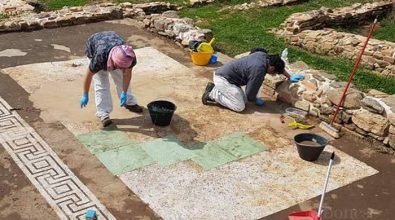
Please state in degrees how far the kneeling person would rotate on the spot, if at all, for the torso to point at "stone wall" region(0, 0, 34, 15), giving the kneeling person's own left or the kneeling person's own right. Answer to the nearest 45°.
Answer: approximately 135° to the kneeling person's own left

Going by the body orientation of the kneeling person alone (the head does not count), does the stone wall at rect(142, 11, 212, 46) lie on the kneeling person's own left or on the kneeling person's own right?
on the kneeling person's own left

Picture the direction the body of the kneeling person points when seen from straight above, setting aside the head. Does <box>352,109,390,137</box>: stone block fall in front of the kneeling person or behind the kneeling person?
in front

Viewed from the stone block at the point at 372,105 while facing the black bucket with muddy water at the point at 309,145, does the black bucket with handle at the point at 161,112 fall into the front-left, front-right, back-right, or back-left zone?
front-right

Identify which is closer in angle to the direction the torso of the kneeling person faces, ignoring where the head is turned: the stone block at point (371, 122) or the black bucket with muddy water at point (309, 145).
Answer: the stone block

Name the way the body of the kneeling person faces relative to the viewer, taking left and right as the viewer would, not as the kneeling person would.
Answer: facing to the right of the viewer

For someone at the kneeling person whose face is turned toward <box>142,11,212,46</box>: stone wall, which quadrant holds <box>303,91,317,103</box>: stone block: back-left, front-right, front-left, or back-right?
back-right

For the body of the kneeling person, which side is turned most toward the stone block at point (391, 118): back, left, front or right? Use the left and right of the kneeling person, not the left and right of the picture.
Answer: front

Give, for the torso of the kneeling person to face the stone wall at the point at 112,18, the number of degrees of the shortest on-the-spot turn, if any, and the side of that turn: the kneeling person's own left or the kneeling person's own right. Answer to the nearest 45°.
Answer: approximately 135° to the kneeling person's own left

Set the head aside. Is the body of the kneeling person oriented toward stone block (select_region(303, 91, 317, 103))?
yes

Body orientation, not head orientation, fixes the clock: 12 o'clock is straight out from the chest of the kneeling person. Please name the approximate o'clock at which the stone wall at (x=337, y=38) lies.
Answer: The stone wall is roughly at 10 o'clock from the kneeling person.

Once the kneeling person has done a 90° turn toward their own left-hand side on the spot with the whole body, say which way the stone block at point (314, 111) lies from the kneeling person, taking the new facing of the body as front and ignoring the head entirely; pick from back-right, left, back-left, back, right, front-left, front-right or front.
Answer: right

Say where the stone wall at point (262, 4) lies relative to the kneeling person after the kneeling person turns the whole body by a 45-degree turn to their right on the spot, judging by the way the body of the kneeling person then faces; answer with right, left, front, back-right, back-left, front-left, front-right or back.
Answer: back-left

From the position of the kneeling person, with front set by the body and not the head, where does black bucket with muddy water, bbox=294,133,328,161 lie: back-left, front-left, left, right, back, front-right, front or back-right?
front-right

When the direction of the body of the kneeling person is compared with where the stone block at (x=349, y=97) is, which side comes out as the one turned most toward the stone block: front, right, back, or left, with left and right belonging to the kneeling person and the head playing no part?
front
